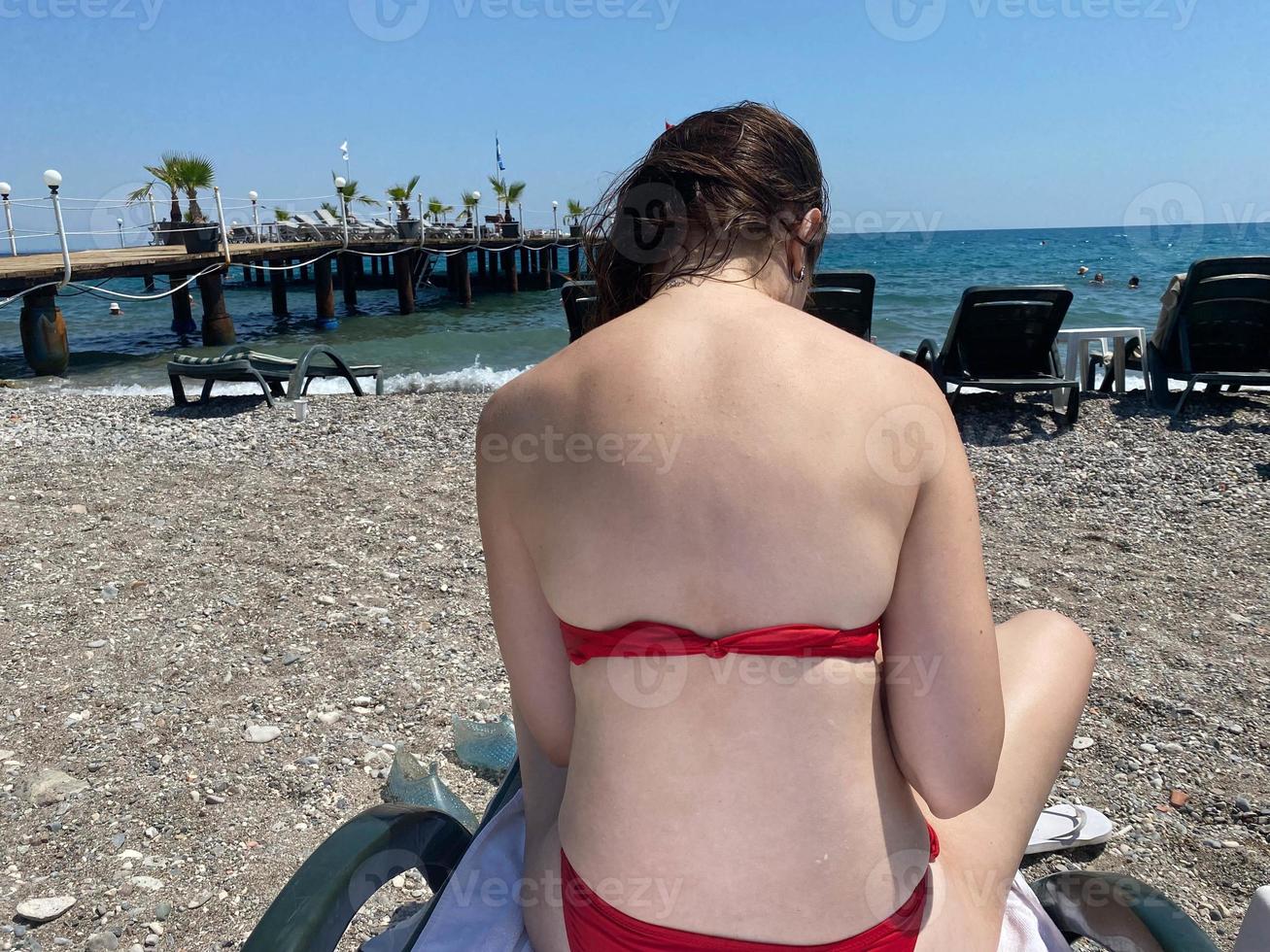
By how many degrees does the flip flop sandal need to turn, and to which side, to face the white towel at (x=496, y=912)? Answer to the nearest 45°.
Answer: approximately 135° to its right

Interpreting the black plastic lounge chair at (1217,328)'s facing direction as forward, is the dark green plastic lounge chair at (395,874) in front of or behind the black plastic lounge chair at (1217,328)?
behind

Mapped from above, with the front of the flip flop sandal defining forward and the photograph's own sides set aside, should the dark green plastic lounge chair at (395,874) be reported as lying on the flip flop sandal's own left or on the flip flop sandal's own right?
on the flip flop sandal's own right

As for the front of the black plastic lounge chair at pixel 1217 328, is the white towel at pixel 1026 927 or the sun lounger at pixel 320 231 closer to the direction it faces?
the sun lounger

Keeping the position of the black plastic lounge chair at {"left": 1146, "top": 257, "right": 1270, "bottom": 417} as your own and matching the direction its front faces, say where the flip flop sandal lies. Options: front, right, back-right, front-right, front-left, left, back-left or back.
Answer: back

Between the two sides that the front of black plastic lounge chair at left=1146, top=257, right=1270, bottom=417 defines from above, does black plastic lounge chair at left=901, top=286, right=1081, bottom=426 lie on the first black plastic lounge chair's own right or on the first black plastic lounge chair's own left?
on the first black plastic lounge chair's own left

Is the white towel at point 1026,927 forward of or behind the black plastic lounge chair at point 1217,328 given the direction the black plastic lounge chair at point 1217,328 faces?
behind

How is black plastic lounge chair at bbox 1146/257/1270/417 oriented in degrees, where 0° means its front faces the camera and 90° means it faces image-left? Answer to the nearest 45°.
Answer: approximately 180°

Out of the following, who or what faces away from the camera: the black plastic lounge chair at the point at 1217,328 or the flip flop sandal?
the black plastic lounge chair

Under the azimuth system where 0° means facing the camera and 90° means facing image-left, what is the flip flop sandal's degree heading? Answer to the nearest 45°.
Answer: approximately 270°

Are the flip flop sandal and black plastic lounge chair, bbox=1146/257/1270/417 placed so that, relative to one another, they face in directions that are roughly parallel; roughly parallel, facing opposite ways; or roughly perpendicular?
roughly perpendicular
